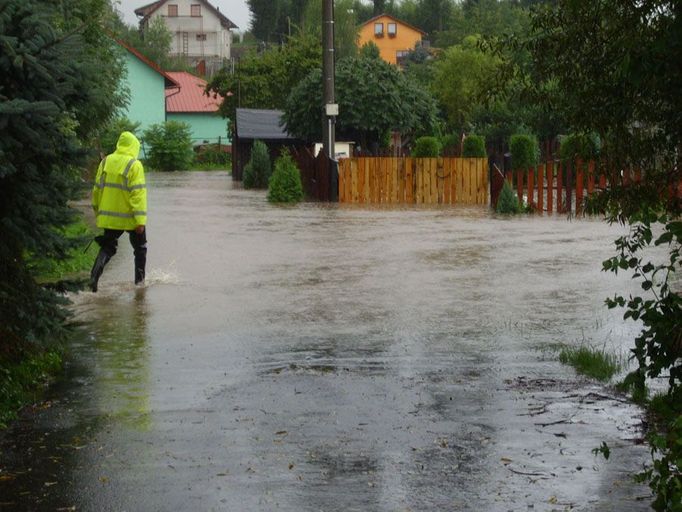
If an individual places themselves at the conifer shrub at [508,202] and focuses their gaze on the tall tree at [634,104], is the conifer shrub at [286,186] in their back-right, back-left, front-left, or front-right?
back-right

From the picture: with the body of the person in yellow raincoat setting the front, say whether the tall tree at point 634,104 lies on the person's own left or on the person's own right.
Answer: on the person's own right

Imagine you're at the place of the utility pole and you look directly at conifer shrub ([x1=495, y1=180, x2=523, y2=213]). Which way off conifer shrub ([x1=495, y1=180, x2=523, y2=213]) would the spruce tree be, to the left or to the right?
right

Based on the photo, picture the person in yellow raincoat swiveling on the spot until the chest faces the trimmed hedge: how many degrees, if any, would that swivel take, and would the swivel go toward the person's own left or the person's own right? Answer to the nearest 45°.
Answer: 0° — they already face it

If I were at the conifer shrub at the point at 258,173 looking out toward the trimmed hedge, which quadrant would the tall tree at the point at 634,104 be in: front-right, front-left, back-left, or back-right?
front-right

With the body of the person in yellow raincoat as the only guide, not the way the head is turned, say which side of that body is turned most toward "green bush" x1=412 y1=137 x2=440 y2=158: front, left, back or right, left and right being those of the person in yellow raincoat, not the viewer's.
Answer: front

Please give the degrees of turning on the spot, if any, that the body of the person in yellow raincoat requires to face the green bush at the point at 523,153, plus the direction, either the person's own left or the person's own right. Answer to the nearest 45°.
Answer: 0° — they already face it

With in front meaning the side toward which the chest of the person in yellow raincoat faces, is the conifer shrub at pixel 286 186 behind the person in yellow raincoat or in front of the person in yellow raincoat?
in front

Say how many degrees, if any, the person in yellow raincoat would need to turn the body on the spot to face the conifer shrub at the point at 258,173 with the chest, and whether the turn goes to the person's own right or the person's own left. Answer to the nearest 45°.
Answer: approximately 45° to the person's own left

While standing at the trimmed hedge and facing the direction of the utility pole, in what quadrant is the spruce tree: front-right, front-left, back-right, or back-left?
front-left

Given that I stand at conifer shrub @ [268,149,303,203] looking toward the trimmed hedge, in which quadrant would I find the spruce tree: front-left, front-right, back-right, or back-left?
back-right

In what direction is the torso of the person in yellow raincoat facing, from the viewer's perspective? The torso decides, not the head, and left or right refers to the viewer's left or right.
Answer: facing away from the viewer and to the right of the viewer

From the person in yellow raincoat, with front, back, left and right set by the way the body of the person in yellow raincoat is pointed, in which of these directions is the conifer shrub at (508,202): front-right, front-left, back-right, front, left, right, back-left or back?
front

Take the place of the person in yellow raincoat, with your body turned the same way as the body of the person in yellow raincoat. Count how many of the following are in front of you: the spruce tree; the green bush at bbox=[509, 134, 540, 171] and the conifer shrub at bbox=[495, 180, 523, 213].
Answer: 2
